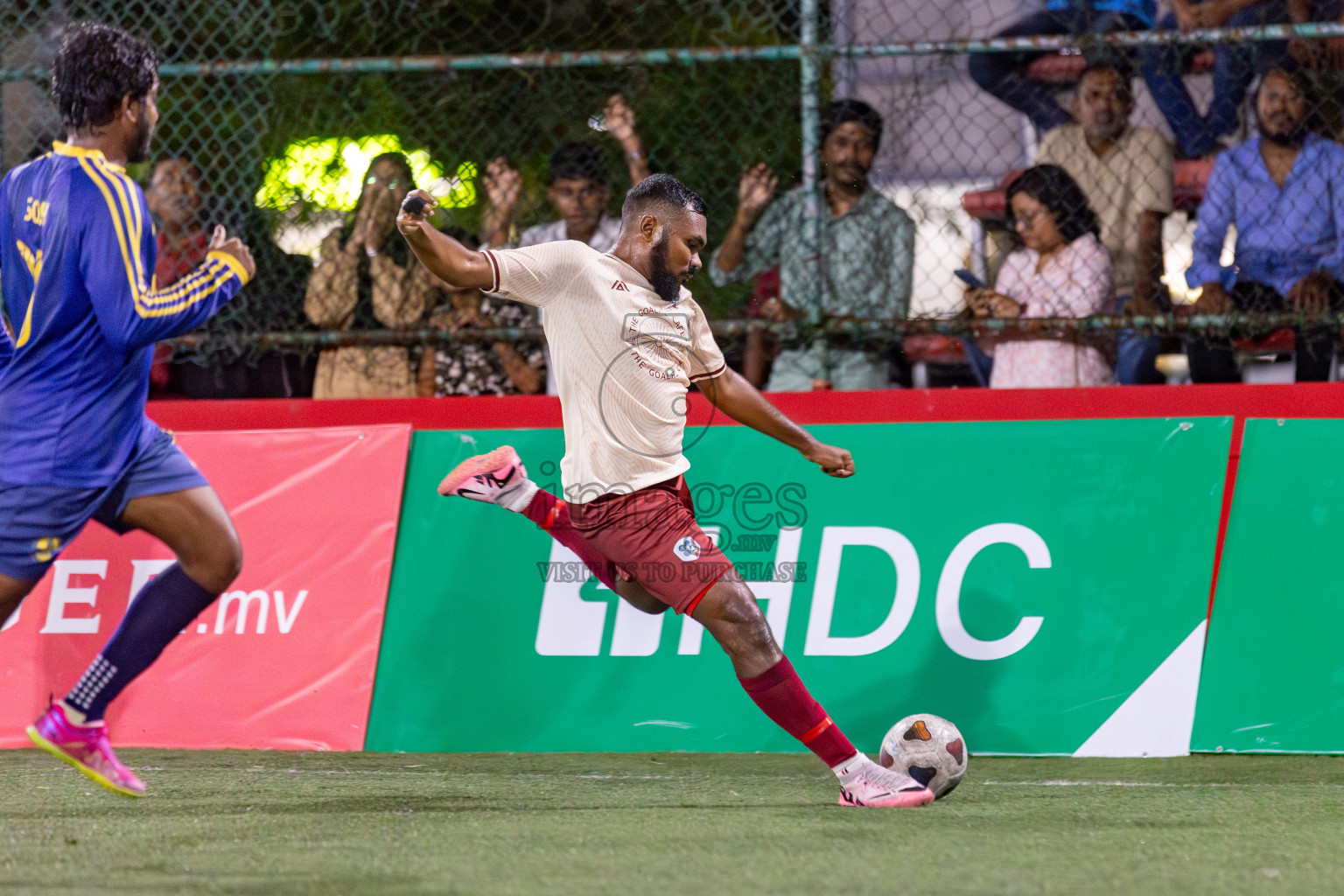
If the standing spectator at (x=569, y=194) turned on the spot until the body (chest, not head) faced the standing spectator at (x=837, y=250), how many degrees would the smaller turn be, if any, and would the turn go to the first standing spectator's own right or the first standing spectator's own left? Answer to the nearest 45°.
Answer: approximately 90° to the first standing spectator's own left

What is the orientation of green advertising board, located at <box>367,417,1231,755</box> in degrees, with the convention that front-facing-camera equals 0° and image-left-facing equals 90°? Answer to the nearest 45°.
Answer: approximately 0°

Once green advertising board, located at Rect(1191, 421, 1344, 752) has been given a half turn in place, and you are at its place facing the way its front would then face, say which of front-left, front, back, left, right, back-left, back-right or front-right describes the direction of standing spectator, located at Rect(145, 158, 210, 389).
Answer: left

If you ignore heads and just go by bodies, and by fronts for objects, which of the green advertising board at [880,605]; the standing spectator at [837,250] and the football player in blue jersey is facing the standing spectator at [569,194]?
the football player in blue jersey

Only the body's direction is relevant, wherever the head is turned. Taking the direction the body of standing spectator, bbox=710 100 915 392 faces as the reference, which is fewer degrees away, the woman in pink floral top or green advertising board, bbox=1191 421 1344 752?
the green advertising board

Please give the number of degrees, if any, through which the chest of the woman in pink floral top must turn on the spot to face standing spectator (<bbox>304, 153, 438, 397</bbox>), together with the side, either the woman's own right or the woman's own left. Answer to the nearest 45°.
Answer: approximately 45° to the woman's own right

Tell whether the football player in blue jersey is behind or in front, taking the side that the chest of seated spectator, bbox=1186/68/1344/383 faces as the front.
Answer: in front

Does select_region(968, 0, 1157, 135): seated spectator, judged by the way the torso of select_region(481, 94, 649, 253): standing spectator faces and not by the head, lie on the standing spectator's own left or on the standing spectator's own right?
on the standing spectator's own left

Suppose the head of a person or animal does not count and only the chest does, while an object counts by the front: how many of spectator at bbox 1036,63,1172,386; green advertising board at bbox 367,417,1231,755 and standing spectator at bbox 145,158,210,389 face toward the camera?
3

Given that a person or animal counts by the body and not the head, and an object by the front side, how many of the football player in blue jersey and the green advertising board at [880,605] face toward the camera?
1
